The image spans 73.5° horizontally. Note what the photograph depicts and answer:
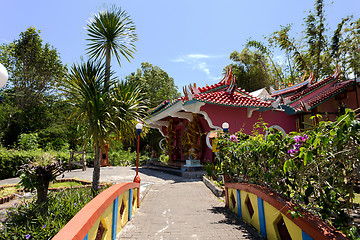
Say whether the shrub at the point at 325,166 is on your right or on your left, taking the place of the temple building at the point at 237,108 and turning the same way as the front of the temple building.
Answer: on your left

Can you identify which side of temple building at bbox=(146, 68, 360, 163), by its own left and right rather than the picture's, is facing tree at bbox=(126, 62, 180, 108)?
right

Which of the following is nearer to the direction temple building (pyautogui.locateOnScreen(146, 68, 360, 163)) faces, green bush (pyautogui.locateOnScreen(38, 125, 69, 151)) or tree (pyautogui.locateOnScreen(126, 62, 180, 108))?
the green bush

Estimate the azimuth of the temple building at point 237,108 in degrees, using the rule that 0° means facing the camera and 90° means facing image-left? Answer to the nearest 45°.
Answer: approximately 45°

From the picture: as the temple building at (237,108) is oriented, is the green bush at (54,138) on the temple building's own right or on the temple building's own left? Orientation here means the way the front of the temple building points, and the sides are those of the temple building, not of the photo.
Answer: on the temple building's own right

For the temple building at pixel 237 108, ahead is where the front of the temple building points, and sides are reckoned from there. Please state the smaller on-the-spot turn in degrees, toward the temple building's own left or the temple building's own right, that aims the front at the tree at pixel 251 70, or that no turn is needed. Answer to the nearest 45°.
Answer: approximately 135° to the temple building's own right

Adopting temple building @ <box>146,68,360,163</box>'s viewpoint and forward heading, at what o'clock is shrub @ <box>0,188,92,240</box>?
The shrub is roughly at 11 o'clock from the temple building.
